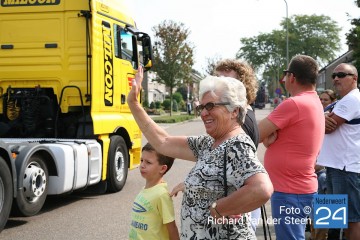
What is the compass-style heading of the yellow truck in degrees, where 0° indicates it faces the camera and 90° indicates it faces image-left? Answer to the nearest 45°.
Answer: approximately 225°

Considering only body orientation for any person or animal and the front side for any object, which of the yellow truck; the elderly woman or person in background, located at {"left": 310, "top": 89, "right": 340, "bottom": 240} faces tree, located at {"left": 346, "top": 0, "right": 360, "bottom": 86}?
the yellow truck

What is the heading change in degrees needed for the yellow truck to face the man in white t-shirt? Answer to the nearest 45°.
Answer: approximately 90° to its right

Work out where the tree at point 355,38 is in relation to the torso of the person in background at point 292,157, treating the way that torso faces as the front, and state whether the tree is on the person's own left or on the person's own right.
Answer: on the person's own right

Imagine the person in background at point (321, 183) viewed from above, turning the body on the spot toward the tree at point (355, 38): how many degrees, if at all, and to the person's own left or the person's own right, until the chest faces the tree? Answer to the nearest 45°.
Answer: approximately 135° to the person's own right

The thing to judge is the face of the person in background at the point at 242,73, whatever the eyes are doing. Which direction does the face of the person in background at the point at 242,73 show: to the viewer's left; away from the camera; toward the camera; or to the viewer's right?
to the viewer's left

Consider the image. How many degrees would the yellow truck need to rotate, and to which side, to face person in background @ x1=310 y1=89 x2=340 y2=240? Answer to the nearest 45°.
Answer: approximately 90° to its right

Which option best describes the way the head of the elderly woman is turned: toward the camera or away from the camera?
toward the camera
